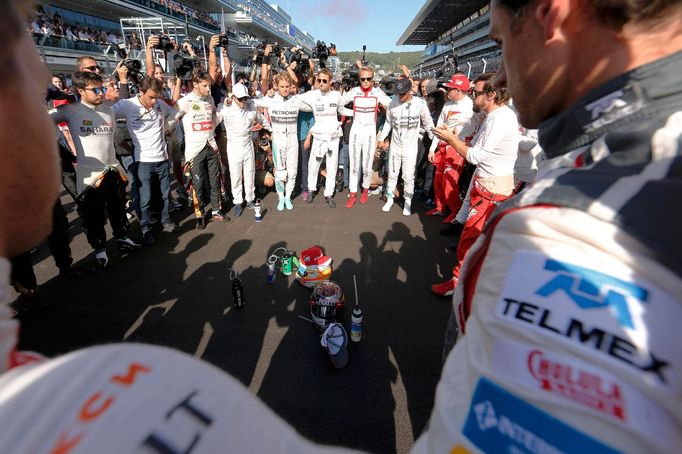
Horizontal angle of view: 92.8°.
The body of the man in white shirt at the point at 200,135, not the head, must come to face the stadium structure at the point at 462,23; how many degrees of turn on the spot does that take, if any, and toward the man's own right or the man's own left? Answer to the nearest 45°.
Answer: approximately 90° to the man's own left

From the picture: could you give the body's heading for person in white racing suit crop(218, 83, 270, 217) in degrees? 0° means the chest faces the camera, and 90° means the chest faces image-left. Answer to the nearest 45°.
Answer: approximately 0°

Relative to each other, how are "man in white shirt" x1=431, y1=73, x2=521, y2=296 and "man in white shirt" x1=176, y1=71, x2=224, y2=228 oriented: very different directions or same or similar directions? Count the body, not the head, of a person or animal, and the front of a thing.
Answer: very different directions

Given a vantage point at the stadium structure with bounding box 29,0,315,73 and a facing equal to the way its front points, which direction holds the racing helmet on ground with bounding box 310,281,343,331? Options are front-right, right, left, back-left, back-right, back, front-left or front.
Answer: front-right

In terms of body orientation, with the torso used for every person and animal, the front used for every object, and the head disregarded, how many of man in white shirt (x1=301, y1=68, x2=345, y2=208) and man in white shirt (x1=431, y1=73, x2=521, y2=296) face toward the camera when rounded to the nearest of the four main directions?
1

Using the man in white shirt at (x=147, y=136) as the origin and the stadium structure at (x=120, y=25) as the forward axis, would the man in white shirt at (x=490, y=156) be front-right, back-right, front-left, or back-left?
back-right

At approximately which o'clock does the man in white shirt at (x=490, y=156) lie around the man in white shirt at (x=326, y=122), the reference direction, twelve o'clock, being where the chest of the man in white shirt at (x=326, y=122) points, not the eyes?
the man in white shirt at (x=490, y=156) is roughly at 11 o'clock from the man in white shirt at (x=326, y=122).

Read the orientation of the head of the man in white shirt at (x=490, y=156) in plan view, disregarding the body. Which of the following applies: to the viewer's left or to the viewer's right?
to the viewer's left

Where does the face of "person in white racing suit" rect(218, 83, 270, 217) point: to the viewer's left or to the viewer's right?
to the viewer's right

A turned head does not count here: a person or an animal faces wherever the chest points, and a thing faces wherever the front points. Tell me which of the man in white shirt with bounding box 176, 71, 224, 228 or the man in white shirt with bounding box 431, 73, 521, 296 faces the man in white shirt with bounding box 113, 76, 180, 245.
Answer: the man in white shirt with bounding box 431, 73, 521, 296

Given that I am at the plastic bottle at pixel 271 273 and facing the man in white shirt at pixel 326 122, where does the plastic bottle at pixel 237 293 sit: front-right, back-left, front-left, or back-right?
back-left

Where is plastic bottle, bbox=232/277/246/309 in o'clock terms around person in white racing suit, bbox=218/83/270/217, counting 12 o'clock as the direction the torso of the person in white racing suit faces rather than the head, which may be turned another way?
The plastic bottle is roughly at 12 o'clock from the person in white racing suit.

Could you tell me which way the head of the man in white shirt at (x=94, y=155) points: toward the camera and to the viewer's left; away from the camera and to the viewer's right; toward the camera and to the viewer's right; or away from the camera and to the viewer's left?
toward the camera and to the viewer's right

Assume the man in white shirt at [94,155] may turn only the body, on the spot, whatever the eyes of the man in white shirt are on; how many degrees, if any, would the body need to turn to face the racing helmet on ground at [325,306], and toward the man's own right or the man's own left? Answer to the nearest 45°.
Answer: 0° — they already face it

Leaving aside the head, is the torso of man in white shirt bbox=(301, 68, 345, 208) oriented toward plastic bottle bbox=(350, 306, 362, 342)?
yes

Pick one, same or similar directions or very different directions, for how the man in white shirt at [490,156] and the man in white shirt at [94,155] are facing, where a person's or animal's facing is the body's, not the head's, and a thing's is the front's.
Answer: very different directions

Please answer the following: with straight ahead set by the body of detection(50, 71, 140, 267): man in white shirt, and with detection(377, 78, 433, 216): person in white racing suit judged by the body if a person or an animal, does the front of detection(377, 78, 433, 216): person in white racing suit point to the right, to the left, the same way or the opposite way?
to the right
